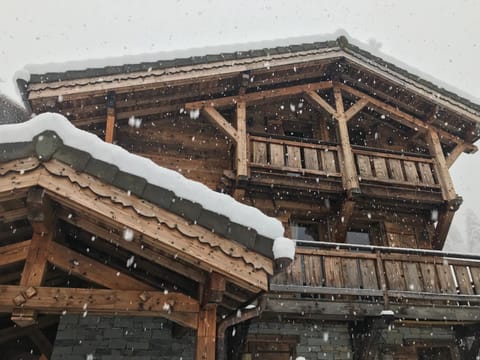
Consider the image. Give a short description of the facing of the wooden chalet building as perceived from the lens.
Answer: facing the viewer and to the right of the viewer
